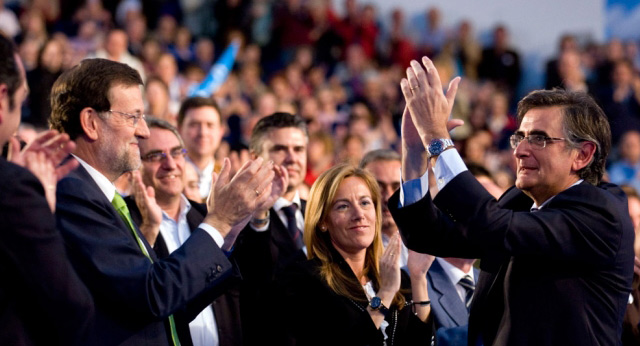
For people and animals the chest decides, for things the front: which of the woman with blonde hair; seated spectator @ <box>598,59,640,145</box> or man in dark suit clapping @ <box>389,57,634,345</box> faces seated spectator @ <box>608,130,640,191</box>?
seated spectator @ <box>598,59,640,145</box>

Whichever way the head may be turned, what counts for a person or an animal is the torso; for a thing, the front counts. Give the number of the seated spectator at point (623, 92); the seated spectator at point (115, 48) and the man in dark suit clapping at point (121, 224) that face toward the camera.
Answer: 2

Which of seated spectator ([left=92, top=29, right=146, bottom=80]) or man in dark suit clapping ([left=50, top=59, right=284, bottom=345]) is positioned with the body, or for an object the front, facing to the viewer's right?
the man in dark suit clapping

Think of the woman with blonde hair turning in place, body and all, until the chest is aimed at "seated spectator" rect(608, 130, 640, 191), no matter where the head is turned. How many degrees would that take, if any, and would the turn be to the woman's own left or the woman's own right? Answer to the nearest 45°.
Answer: approximately 90° to the woman's own left

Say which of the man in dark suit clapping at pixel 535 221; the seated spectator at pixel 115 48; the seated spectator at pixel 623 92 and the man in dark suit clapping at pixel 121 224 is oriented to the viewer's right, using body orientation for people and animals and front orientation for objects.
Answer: the man in dark suit clapping at pixel 121 224

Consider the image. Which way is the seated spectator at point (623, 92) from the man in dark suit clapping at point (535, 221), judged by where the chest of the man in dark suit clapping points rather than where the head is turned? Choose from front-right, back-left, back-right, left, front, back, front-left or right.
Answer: back-right

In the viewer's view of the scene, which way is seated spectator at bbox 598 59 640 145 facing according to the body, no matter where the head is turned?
toward the camera

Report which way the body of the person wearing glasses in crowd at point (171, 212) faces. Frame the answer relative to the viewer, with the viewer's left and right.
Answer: facing the viewer and to the right of the viewer

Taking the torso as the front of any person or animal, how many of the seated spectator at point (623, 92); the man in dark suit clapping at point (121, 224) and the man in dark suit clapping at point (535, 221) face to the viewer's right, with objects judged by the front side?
1

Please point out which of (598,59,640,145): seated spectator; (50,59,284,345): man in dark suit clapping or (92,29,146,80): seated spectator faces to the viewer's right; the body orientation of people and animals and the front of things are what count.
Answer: the man in dark suit clapping

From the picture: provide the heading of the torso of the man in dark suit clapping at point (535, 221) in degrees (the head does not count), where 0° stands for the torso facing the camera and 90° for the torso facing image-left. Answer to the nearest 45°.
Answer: approximately 45°

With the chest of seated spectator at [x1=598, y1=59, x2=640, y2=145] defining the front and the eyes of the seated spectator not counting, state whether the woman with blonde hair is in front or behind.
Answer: in front

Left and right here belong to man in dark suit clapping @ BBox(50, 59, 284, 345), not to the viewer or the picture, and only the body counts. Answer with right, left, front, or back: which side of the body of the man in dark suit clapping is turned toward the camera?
right

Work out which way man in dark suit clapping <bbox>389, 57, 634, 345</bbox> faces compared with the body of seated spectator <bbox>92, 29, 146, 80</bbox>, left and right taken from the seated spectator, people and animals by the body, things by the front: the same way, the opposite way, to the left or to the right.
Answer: to the right

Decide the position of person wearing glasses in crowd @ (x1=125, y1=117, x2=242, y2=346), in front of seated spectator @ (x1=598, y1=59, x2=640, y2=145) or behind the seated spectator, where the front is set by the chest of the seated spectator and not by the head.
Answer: in front

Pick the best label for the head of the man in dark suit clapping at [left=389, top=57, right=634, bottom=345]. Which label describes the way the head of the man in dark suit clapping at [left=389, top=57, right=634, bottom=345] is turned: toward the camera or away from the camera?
toward the camera
